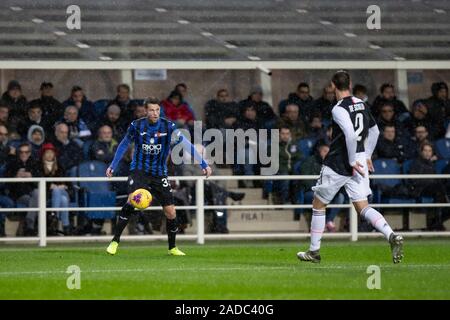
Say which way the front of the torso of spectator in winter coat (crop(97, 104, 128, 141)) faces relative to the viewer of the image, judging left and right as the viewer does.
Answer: facing the viewer

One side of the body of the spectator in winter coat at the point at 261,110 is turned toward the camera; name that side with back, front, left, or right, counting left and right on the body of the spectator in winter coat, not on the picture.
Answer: front

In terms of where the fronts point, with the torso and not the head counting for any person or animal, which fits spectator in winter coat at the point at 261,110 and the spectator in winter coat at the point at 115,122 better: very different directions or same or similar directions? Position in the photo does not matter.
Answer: same or similar directions

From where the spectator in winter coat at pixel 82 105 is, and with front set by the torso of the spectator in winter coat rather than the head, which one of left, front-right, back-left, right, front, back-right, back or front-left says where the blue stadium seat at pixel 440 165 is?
left

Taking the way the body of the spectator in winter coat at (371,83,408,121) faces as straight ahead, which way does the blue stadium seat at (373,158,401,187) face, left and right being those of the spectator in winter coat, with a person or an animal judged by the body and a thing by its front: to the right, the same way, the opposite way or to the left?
the same way

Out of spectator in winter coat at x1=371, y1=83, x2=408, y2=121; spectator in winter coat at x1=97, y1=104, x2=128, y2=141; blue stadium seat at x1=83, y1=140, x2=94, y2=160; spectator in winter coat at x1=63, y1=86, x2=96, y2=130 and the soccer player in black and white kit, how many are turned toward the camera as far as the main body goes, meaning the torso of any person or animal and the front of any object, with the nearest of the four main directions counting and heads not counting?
4

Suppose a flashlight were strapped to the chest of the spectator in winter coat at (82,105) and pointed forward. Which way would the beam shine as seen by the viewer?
toward the camera

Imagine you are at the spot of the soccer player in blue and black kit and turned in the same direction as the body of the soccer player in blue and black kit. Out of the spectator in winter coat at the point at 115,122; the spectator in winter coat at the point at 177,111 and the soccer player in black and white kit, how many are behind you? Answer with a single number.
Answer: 2

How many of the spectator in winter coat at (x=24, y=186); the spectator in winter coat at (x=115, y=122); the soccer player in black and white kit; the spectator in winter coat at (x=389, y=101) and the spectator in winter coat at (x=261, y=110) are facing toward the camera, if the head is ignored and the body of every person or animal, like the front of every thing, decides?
4

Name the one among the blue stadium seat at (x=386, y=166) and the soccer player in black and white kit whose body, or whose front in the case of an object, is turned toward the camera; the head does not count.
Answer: the blue stadium seat

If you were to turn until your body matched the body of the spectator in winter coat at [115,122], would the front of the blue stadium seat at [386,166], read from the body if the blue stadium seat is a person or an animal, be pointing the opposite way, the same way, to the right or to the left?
the same way

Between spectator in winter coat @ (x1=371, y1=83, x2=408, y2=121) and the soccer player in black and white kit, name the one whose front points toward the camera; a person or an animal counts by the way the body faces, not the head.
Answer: the spectator in winter coat

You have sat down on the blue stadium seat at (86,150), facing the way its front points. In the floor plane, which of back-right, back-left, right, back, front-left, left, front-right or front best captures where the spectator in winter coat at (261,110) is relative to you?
left

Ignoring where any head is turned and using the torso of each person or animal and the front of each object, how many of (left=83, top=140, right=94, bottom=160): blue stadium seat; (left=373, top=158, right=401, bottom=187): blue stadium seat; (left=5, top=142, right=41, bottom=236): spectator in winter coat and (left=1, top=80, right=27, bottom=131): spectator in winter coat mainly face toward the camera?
4
